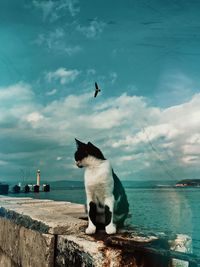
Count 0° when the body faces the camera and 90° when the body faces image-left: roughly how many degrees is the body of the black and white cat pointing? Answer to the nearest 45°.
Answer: approximately 45°
